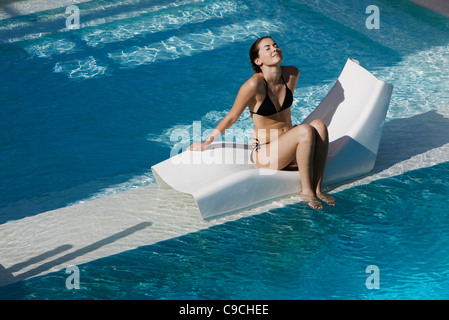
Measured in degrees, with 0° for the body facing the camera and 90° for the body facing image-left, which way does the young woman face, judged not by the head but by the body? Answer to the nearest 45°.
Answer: approximately 315°

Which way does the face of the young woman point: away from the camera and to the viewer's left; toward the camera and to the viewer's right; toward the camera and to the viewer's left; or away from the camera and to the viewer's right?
toward the camera and to the viewer's right
